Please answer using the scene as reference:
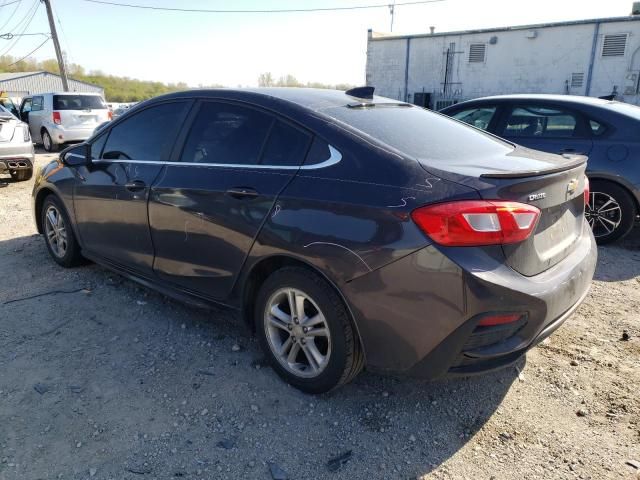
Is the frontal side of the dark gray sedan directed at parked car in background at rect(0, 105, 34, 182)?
yes

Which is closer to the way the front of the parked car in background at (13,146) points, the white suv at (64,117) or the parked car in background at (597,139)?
the white suv

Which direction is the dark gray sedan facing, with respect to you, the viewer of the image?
facing away from the viewer and to the left of the viewer

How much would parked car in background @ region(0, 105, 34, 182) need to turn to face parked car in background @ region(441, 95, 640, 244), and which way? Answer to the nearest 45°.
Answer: approximately 135° to its right

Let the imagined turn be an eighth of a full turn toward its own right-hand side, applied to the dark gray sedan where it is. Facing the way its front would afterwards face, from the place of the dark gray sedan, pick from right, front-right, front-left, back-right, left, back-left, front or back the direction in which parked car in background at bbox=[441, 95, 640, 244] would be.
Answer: front-right

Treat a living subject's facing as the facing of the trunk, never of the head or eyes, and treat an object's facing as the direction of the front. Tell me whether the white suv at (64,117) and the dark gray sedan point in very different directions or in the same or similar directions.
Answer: same or similar directions

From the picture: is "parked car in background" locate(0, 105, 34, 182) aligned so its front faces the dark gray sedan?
no

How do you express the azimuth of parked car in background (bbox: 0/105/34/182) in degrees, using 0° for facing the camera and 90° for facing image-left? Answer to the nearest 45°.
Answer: approximately 180°

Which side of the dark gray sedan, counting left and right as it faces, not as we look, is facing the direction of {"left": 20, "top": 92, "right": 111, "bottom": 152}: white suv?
front

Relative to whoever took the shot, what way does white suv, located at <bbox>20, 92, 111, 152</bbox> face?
facing away from the viewer and to the left of the viewer

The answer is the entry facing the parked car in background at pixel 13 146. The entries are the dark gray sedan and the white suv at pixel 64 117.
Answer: the dark gray sedan

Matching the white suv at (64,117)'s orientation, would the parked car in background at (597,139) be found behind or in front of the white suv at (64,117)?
behind

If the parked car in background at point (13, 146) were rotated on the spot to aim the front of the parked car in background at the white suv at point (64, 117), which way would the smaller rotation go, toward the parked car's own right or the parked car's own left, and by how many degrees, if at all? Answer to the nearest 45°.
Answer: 0° — it already faces it
